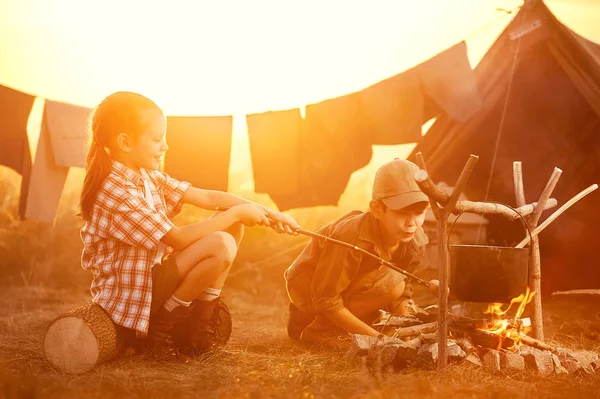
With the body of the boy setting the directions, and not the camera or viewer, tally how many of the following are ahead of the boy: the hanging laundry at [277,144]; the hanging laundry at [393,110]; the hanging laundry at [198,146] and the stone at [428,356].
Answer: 1

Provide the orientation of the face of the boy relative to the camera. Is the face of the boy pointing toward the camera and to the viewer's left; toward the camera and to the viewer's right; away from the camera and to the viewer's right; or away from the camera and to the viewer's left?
toward the camera and to the viewer's right

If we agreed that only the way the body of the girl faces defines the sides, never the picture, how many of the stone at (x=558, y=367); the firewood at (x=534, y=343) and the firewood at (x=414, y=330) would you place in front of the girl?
3

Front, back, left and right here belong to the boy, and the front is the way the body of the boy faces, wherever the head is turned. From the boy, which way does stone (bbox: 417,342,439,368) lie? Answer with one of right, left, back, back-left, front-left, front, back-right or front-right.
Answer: front

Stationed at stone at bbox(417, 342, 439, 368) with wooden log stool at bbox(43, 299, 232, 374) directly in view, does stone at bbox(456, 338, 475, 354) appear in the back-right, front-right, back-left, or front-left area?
back-right

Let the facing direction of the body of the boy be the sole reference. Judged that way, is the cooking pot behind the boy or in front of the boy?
in front

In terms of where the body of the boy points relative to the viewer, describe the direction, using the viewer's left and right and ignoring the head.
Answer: facing the viewer and to the right of the viewer

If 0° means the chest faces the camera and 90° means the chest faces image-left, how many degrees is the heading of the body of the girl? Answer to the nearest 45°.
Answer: approximately 270°

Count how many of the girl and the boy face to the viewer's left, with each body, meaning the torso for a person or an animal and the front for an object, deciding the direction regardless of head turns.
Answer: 0

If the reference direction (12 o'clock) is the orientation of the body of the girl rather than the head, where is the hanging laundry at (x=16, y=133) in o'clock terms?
The hanging laundry is roughly at 8 o'clock from the girl.

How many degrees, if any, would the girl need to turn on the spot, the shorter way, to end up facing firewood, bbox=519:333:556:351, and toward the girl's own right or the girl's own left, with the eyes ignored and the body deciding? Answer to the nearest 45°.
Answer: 0° — they already face it

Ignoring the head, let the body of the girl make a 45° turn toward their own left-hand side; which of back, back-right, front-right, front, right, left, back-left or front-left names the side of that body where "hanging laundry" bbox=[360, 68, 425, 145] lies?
front

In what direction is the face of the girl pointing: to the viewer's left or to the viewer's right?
to the viewer's right

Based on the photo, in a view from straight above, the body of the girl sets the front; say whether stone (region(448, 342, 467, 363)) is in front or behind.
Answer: in front

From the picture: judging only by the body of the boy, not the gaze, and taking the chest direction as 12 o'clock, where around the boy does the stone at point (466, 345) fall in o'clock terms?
The stone is roughly at 11 o'clock from the boy.
